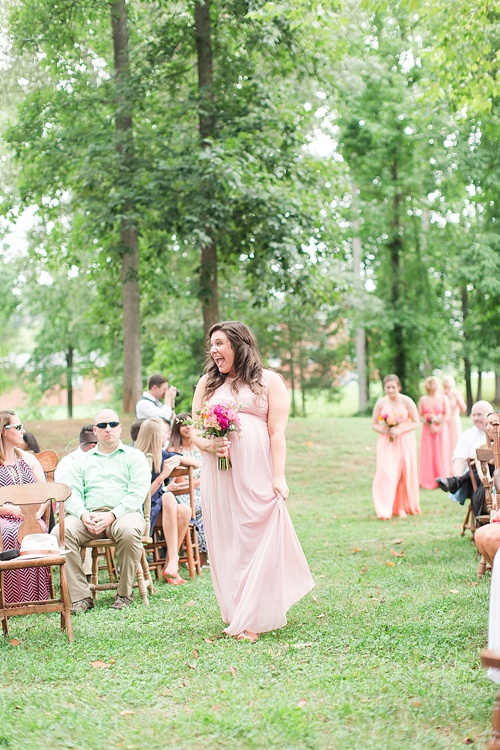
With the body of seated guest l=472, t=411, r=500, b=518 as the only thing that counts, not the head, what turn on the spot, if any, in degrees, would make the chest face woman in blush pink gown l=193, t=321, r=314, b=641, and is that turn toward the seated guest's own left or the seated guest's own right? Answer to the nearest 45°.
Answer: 0° — they already face them

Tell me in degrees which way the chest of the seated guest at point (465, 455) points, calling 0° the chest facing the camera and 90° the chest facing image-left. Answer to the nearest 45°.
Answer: approximately 45°

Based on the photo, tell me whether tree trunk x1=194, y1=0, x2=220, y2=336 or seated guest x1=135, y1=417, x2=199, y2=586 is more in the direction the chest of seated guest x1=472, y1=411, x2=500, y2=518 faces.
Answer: the seated guest

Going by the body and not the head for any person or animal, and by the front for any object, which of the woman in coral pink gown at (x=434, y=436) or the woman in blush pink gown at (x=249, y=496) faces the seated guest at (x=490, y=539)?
the woman in coral pink gown at (x=434, y=436)

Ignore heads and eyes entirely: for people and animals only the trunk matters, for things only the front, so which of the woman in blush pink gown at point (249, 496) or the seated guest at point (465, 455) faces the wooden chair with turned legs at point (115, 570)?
the seated guest

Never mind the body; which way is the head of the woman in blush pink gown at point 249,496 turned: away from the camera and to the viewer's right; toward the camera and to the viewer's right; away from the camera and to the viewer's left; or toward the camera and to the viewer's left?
toward the camera and to the viewer's left

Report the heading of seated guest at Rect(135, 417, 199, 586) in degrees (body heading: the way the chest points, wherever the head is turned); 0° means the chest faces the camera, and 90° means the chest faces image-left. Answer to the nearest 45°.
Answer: approximately 315°

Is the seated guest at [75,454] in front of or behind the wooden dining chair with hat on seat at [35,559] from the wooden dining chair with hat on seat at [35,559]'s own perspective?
behind

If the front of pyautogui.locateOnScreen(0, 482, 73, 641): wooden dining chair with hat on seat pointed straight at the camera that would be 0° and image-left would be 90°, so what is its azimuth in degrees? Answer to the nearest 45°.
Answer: approximately 0°

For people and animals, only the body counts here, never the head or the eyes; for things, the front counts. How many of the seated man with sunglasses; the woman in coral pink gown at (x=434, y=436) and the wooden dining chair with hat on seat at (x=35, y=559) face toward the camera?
3

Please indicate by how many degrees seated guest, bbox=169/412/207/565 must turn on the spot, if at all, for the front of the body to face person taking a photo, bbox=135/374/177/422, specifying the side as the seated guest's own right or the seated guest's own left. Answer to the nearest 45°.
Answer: approximately 135° to the seated guest's own left

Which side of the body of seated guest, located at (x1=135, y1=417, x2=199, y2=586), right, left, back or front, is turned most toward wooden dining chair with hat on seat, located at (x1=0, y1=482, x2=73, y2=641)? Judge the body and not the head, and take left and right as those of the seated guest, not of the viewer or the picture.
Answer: right

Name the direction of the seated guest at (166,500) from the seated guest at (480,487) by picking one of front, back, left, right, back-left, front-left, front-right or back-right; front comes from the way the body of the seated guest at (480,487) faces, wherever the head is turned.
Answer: front-right

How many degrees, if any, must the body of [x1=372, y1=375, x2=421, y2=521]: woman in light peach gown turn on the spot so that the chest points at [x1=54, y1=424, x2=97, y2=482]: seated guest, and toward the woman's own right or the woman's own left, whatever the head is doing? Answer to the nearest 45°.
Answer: approximately 45° to the woman's own right

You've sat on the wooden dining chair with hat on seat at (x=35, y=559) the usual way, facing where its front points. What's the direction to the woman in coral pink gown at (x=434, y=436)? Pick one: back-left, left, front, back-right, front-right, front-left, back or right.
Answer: back-left

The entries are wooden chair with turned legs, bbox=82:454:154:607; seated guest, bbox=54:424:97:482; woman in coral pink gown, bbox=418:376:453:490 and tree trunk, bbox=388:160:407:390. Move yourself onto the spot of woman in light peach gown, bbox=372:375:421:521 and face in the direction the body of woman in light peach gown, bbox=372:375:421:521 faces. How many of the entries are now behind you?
2

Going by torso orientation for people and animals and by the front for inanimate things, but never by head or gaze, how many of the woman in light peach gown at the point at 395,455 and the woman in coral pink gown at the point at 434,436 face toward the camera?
2
